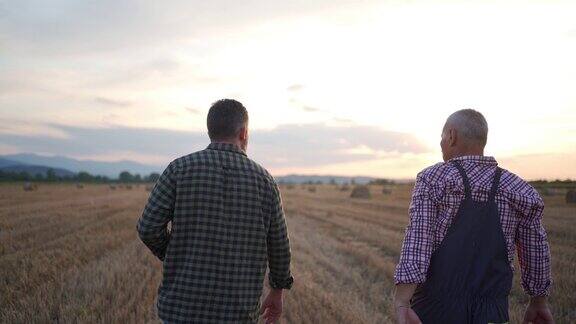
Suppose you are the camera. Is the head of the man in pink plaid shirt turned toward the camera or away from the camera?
away from the camera

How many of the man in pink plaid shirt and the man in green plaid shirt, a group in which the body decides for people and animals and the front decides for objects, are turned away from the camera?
2

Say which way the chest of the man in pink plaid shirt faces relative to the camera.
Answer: away from the camera

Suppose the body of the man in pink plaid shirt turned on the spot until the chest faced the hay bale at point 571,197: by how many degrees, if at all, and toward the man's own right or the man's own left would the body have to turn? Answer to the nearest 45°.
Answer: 0° — they already face it

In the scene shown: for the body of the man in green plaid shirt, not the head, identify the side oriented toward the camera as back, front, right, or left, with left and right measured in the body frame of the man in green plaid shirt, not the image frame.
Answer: back

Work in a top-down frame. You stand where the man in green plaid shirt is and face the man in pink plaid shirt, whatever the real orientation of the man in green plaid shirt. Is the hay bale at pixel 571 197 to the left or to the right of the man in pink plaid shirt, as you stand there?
left

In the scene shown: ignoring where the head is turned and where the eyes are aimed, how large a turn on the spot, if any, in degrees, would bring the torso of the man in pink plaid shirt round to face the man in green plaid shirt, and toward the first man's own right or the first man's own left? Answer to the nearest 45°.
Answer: approximately 90° to the first man's own left

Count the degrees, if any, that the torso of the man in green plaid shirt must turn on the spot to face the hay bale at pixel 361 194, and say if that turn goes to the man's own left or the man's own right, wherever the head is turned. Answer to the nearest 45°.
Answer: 0° — they already face it

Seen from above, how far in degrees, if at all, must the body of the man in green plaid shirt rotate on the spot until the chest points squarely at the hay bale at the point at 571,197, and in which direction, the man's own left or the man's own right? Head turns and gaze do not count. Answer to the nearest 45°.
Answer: approximately 45° to the man's own right

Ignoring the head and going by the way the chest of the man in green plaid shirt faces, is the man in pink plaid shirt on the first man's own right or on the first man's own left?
on the first man's own right
